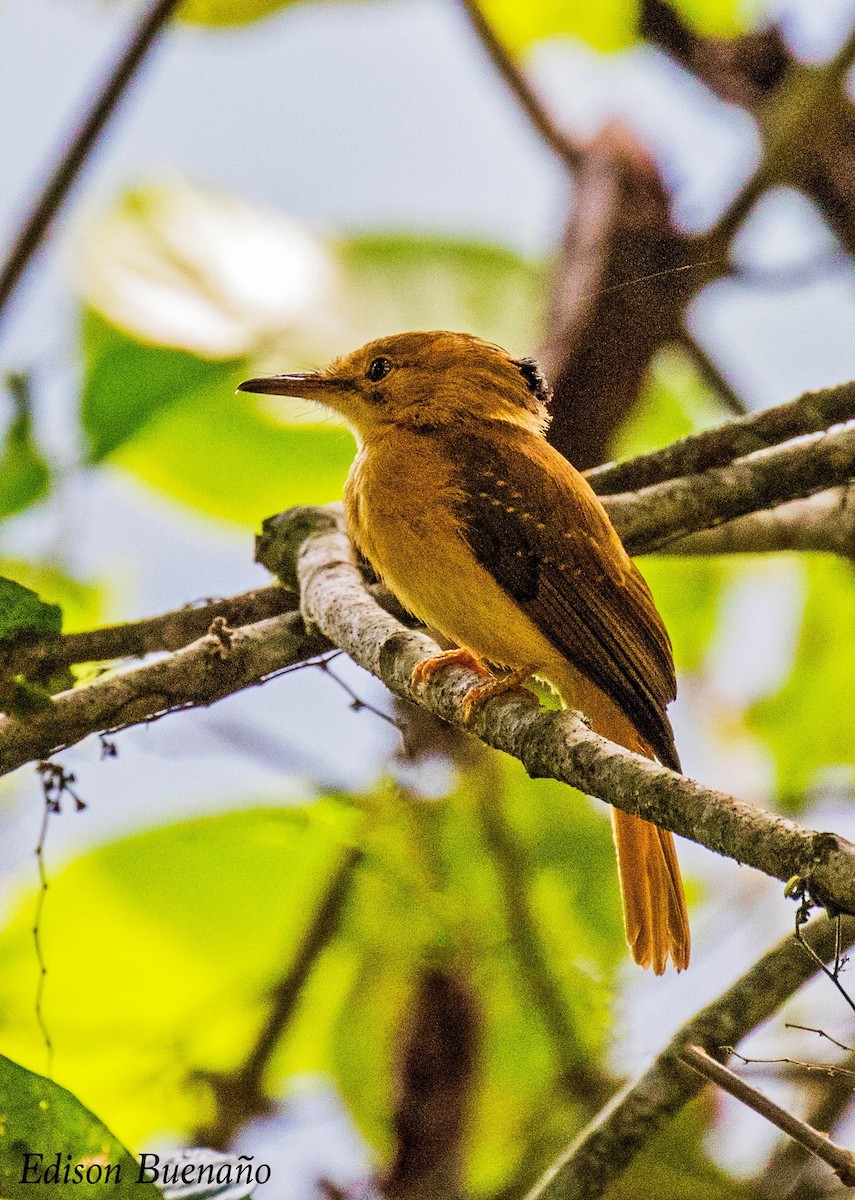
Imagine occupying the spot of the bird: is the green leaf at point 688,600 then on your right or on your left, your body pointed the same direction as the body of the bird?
on your right

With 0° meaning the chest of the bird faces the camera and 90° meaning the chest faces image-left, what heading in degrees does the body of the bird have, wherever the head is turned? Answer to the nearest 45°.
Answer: approximately 90°

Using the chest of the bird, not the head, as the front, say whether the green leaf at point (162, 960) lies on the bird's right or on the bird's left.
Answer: on the bird's right

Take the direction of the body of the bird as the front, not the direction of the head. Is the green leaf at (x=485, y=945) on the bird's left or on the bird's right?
on the bird's right
